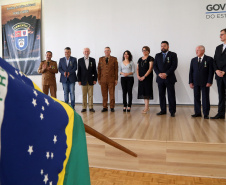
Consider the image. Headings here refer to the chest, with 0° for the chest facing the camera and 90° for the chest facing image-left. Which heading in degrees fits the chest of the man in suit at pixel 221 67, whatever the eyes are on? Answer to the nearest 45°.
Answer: approximately 45°

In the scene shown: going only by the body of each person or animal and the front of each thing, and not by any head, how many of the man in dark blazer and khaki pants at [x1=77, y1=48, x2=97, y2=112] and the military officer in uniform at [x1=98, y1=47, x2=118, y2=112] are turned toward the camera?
2

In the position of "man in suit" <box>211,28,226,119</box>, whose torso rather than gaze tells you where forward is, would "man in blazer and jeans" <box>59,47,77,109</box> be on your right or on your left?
on your right

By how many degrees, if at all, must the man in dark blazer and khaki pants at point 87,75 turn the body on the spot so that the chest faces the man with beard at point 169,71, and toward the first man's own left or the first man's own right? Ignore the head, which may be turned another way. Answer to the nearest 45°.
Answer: approximately 45° to the first man's own left

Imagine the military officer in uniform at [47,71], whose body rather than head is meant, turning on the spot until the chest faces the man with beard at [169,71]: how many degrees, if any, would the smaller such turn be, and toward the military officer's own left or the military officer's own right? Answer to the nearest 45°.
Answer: approximately 45° to the military officer's own left
